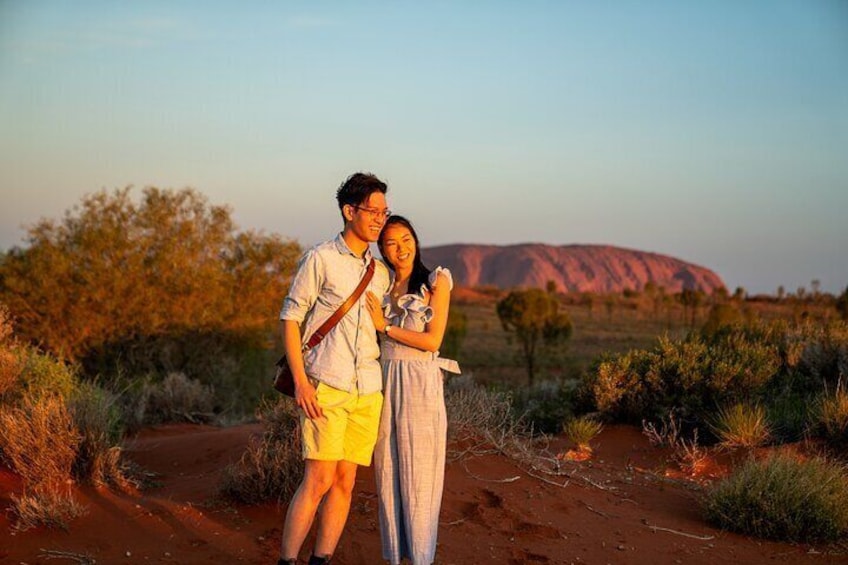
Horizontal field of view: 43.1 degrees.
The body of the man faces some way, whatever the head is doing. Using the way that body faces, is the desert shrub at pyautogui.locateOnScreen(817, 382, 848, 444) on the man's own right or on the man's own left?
on the man's own left

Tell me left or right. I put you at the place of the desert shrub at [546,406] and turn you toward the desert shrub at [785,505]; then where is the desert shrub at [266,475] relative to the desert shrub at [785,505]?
right

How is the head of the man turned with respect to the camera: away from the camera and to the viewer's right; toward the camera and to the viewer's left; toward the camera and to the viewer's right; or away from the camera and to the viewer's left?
toward the camera and to the viewer's right

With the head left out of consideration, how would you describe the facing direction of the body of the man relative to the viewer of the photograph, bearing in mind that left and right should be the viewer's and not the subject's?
facing the viewer and to the right of the viewer

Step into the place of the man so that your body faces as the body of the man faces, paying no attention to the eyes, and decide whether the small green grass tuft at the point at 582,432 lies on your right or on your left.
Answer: on your left

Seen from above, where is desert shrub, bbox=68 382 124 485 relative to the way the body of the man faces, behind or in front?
behind

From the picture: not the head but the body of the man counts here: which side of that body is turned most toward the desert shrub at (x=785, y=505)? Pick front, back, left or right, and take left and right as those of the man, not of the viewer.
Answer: left

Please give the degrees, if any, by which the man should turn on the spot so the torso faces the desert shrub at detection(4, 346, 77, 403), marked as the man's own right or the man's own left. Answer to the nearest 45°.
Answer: approximately 180°
